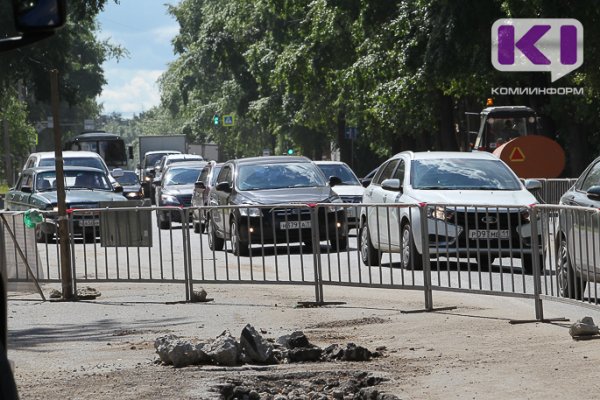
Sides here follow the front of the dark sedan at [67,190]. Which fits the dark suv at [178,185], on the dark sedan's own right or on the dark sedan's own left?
on the dark sedan's own left

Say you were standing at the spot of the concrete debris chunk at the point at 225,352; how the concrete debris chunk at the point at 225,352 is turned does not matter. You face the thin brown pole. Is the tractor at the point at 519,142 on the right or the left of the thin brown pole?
right

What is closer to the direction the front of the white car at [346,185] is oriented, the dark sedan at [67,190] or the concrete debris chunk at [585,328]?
the concrete debris chunk

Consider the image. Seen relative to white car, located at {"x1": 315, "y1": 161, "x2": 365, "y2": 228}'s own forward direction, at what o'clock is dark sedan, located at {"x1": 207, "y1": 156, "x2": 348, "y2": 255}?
The dark sedan is roughly at 12 o'clock from the white car.

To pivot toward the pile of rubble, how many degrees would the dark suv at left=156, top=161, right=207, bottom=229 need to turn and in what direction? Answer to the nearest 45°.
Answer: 0° — it already faces it

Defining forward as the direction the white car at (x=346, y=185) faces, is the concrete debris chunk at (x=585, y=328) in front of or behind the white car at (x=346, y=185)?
in front

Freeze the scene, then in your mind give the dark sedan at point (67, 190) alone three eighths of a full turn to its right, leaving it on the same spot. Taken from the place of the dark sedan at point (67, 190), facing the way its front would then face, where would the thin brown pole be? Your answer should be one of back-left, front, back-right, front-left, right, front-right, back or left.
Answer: left

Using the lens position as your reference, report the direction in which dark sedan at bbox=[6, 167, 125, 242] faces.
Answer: facing the viewer and to the right of the viewer

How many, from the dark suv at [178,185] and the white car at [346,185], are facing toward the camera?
2

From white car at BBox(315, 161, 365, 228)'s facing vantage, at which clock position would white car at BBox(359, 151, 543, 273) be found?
white car at BBox(359, 151, 543, 273) is roughly at 12 o'clock from white car at BBox(315, 161, 365, 228).
